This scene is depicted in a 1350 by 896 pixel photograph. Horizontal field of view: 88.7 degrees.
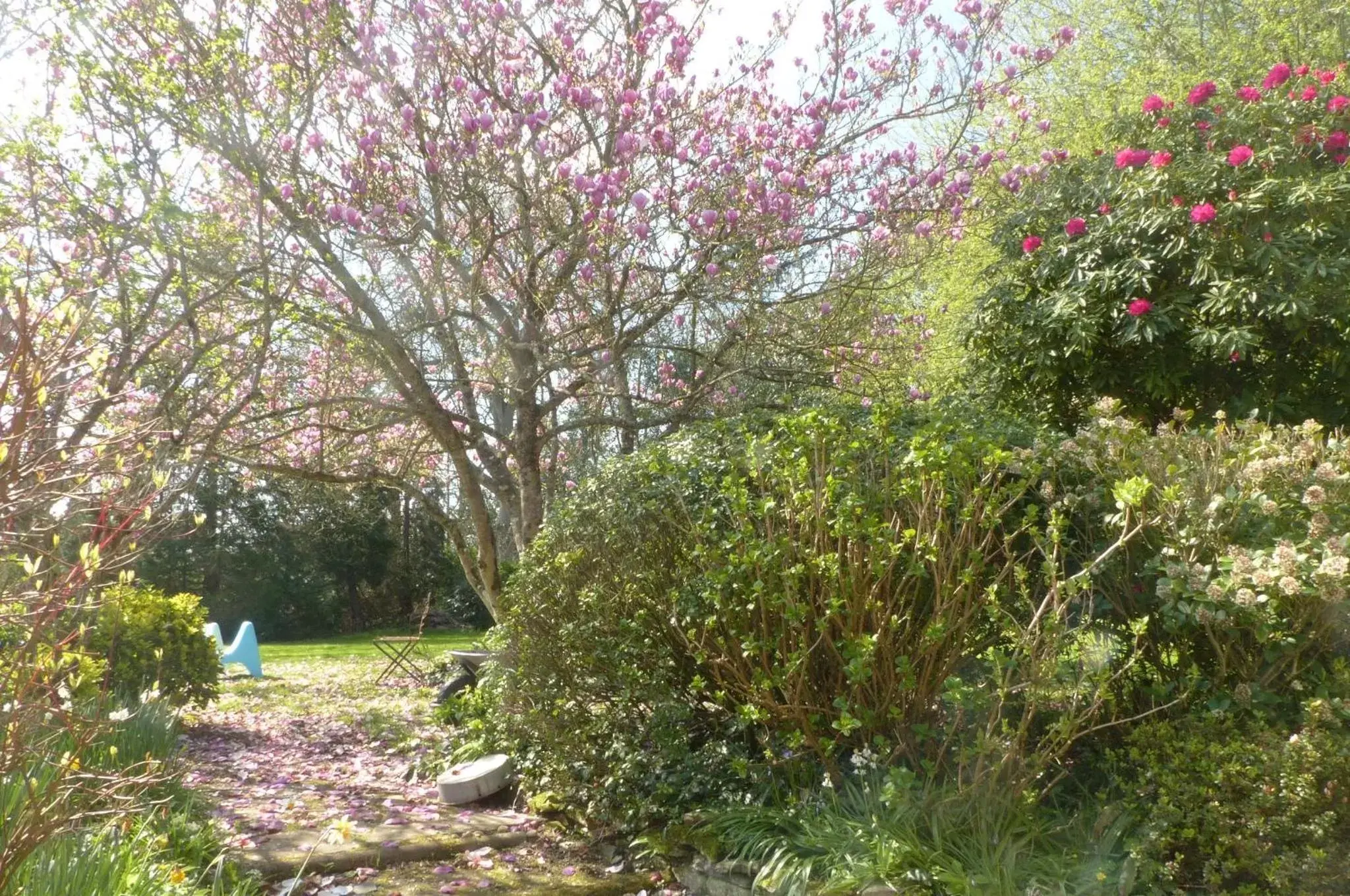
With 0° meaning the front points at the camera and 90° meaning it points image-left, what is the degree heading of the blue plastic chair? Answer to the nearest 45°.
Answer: approximately 90°

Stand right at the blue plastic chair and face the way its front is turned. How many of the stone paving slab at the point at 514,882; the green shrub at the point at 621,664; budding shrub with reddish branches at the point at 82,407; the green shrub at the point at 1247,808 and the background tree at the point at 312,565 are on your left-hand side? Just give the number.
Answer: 4

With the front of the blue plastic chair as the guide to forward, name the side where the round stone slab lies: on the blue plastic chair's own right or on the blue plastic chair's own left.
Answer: on the blue plastic chair's own left

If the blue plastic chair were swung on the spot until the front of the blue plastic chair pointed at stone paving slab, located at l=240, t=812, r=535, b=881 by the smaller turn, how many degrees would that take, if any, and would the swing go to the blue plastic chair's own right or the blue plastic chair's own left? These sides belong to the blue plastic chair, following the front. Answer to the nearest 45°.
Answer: approximately 90° to the blue plastic chair's own left

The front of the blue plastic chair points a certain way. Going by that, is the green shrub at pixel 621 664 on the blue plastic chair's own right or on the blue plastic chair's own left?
on the blue plastic chair's own left

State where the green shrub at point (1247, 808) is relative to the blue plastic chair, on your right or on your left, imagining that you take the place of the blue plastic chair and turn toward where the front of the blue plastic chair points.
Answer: on your left

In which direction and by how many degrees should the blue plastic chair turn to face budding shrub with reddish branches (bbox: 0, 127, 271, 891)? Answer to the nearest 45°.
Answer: approximately 90° to its left

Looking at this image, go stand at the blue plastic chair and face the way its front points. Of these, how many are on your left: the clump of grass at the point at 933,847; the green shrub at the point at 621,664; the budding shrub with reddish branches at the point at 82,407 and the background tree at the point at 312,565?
3

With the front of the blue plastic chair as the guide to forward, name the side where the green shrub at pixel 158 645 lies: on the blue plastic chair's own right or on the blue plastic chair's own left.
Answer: on the blue plastic chair's own left
